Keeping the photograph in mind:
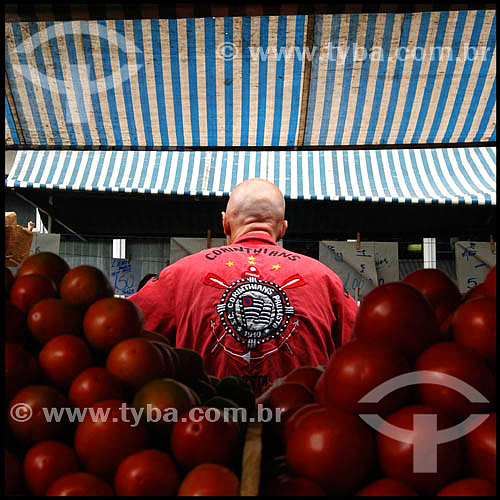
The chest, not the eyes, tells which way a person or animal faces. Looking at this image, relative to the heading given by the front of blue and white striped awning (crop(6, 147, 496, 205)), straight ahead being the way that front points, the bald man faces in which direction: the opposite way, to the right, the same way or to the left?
the opposite way

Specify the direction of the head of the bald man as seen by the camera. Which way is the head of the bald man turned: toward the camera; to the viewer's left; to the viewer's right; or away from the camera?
away from the camera

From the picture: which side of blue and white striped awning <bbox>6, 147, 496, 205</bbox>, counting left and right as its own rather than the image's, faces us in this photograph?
front

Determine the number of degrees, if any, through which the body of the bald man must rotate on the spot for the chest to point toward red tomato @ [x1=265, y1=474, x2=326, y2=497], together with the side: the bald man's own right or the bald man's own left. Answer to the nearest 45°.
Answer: approximately 180°

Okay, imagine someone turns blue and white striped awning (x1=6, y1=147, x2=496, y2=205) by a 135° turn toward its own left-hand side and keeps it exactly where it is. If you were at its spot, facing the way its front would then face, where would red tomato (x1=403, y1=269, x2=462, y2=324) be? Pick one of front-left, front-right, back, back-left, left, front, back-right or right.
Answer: back-right

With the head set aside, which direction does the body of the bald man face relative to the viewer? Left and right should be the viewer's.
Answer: facing away from the viewer
